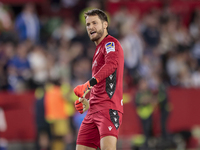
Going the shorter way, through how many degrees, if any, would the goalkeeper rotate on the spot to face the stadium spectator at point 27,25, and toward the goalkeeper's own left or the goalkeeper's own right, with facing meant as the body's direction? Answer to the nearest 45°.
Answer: approximately 135° to the goalkeeper's own right

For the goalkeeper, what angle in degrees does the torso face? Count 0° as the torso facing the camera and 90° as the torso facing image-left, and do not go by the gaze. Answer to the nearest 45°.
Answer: approximately 45°
